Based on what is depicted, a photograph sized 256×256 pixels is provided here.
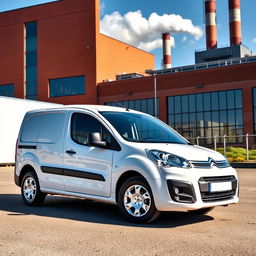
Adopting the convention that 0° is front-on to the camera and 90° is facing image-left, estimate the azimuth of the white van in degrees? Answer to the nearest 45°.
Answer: approximately 315°

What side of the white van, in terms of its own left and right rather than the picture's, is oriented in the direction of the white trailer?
back

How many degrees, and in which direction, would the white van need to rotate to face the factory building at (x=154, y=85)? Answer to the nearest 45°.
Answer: approximately 135° to its left
